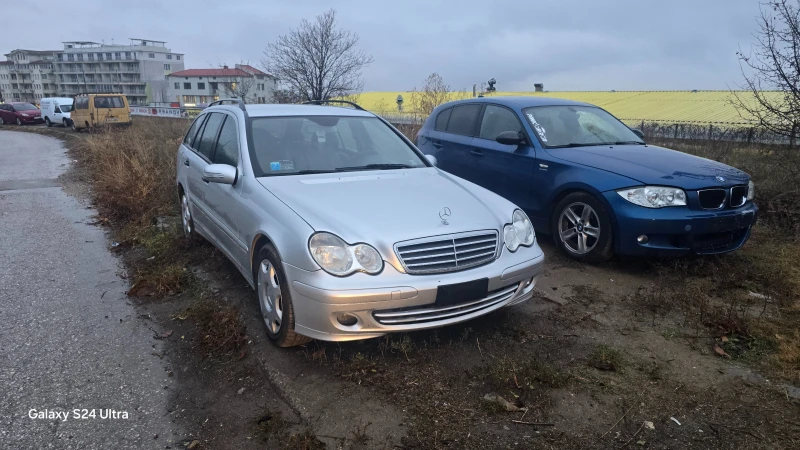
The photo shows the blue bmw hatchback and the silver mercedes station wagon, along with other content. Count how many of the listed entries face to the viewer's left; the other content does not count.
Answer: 0

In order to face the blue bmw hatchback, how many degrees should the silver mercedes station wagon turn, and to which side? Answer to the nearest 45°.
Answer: approximately 90° to its left

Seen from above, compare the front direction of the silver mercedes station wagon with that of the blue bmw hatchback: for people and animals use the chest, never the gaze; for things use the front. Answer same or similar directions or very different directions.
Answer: same or similar directions

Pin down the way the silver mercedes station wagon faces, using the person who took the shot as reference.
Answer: facing the viewer and to the right of the viewer

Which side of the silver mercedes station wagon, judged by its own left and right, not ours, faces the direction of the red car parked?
back

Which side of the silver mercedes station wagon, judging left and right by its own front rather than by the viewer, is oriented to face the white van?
back

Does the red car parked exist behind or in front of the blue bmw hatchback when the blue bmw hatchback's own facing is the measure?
behind

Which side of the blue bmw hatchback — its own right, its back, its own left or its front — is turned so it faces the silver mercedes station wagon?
right

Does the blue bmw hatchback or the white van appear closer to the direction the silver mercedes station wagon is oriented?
the blue bmw hatchback

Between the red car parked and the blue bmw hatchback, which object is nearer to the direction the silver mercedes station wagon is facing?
the blue bmw hatchback

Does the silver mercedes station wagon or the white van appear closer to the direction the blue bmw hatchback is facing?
the silver mercedes station wagon
